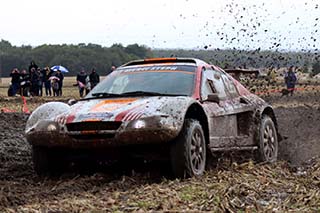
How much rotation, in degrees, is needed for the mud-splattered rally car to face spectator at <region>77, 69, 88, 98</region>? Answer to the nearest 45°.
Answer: approximately 135° to its right

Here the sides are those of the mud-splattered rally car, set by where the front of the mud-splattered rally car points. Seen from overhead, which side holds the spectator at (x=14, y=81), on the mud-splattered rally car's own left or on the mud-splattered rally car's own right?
on the mud-splattered rally car's own right

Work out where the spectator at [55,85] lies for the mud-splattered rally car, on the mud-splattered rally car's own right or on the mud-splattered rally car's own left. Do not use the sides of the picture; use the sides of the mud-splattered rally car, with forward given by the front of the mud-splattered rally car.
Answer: on the mud-splattered rally car's own right

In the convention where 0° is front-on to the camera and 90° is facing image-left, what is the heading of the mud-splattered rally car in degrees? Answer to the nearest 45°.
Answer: approximately 45°

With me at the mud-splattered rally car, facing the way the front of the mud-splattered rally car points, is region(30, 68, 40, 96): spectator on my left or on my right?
on my right

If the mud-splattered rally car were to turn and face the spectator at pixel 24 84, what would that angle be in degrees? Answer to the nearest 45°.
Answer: approximately 135° to its right
